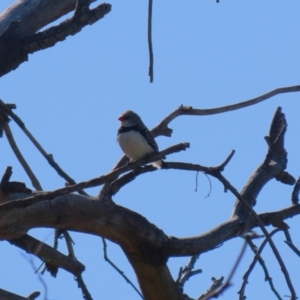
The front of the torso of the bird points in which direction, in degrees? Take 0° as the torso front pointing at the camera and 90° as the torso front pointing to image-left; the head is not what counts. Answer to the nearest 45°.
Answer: approximately 45°

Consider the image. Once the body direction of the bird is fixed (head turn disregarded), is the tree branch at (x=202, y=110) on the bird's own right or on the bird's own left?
on the bird's own left
